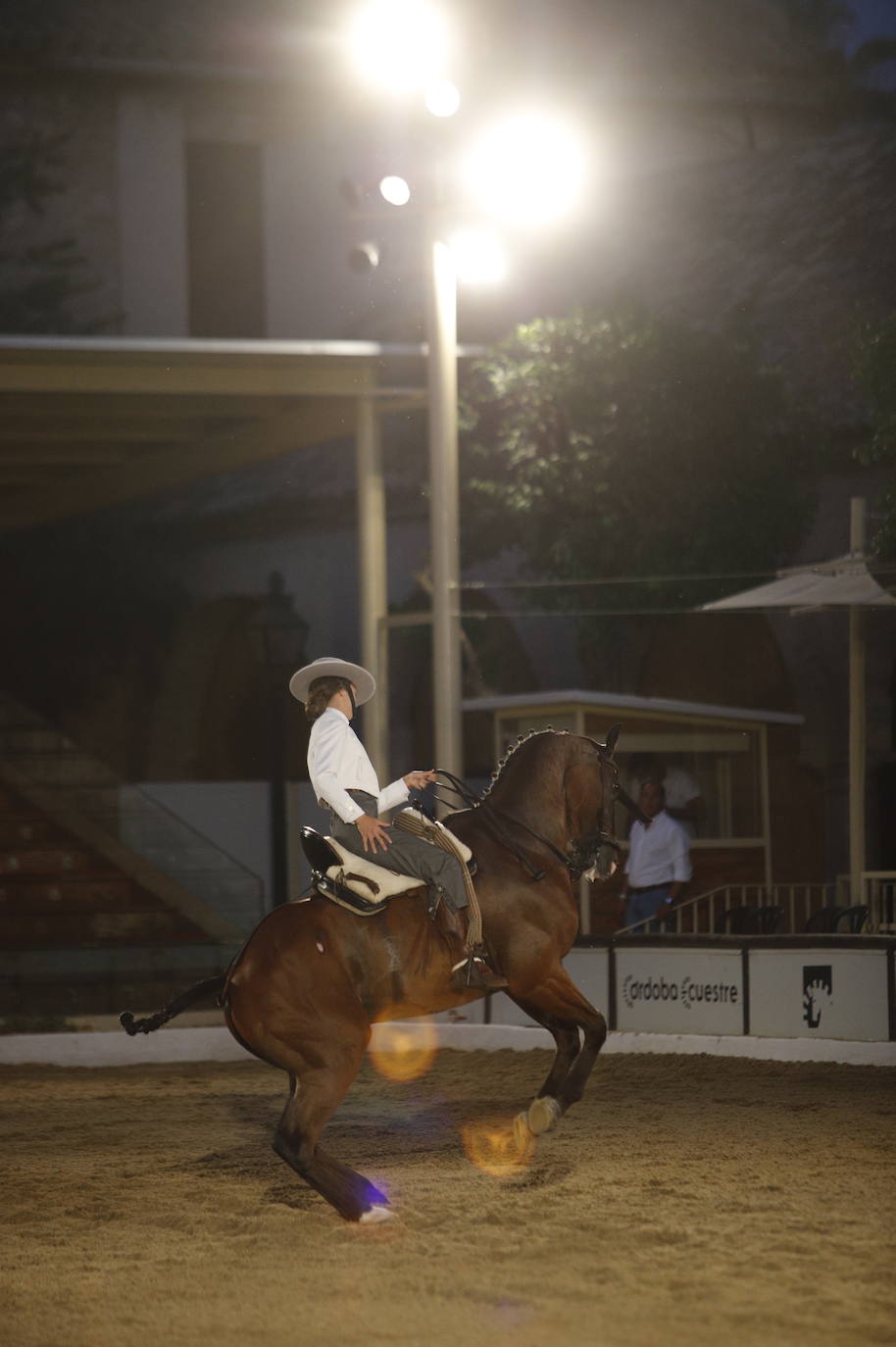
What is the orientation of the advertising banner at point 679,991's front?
toward the camera

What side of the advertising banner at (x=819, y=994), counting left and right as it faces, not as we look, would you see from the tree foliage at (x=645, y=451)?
back

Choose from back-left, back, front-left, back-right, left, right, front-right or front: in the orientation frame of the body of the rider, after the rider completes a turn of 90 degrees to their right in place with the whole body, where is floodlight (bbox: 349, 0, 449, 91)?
back

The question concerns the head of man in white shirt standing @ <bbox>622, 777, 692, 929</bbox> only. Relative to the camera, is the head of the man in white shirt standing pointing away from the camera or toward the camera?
toward the camera

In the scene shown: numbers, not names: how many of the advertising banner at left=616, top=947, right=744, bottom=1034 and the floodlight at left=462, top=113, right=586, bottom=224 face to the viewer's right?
0

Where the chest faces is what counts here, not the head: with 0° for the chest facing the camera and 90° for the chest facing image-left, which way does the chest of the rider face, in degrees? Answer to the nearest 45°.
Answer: approximately 270°

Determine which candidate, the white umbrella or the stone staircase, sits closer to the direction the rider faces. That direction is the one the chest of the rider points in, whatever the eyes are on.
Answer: the white umbrella

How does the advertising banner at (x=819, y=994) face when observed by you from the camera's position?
facing the viewer

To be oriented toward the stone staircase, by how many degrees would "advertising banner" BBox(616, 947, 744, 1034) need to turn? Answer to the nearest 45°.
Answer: approximately 135° to its right

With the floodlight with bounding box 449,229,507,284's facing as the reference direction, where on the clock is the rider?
The rider is roughly at 12 o'clock from the floodlight.

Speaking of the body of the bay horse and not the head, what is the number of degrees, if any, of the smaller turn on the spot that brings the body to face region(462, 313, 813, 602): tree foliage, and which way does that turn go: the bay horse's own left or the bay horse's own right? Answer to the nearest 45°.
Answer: approximately 90° to the bay horse's own left
